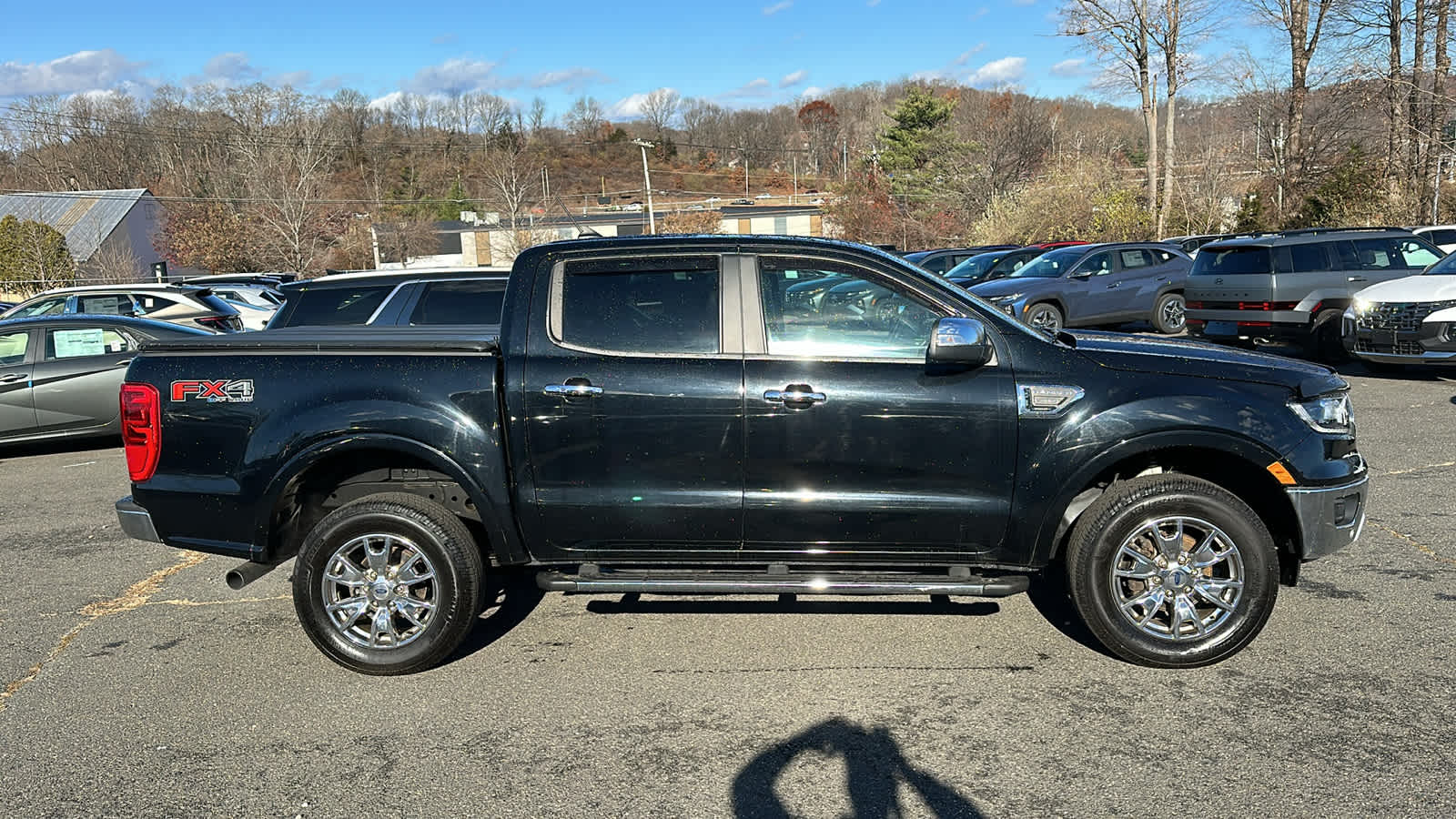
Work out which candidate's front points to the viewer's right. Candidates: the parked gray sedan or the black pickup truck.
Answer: the black pickup truck

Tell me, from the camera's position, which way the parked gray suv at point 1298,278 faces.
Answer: facing away from the viewer and to the right of the viewer

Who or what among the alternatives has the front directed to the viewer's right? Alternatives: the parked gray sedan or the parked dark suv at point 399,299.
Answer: the parked dark suv

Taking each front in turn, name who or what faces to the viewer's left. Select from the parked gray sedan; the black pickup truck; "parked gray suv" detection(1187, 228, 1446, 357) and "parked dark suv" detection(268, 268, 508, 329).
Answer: the parked gray sedan

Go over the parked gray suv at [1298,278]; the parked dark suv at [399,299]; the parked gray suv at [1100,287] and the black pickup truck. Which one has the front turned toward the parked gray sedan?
the parked gray suv at [1100,287]

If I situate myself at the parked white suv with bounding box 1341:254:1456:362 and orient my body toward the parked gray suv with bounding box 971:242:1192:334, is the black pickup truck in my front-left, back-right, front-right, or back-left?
back-left

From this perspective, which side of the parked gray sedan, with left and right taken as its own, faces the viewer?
left

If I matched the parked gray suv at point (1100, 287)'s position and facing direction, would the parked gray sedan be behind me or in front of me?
in front

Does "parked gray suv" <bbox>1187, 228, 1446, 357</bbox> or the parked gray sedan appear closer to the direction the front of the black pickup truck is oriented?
the parked gray suv

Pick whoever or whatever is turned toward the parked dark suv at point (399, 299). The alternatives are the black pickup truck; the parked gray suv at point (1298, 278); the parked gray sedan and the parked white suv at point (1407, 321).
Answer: the parked white suv

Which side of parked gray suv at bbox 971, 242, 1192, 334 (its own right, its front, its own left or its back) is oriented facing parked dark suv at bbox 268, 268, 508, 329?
front

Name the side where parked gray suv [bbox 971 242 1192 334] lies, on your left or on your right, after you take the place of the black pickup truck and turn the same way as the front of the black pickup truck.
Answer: on your left

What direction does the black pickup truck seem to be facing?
to the viewer's right

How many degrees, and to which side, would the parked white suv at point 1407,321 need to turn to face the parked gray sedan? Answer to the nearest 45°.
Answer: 0° — it already faces it
